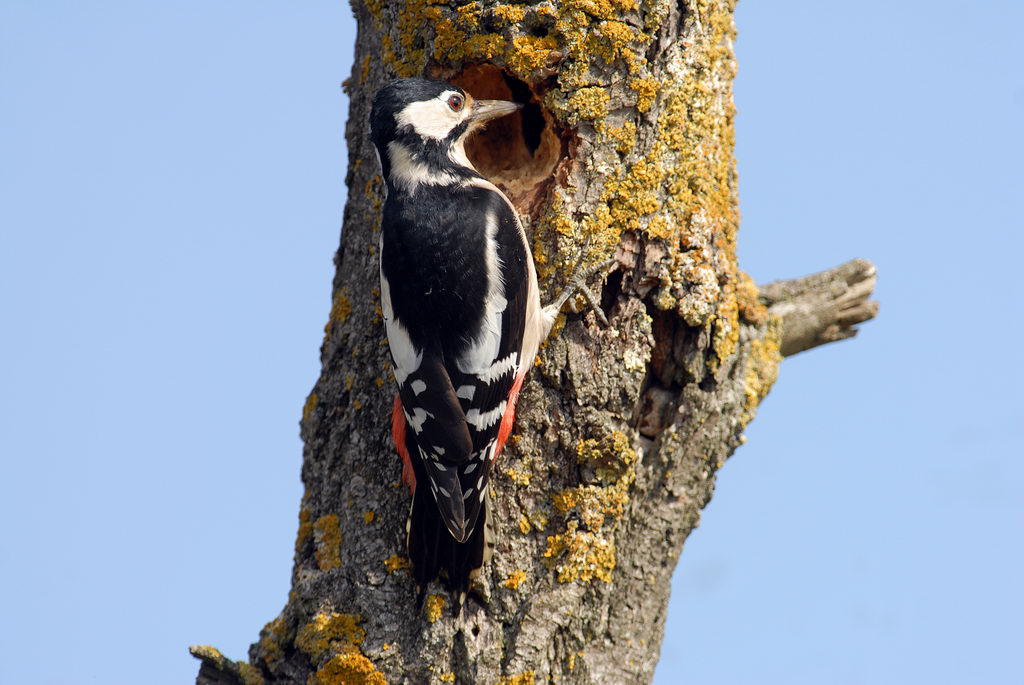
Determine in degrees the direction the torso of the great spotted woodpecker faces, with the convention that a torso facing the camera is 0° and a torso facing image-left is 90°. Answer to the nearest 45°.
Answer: approximately 225°
